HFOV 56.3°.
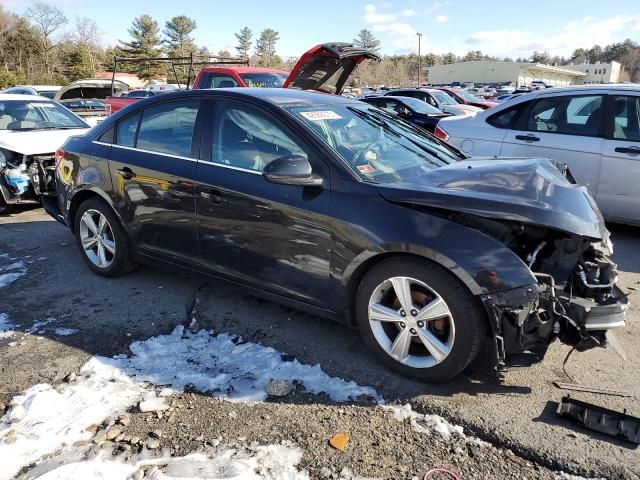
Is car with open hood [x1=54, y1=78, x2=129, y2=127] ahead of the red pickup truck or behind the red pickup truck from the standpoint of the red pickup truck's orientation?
behind

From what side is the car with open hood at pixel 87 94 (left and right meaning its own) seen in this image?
front

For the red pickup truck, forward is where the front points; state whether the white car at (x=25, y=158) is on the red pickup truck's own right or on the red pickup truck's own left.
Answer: on the red pickup truck's own right

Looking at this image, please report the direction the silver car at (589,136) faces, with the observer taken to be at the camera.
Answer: facing to the right of the viewer

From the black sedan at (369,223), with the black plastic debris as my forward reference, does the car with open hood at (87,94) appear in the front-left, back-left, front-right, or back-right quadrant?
back-left

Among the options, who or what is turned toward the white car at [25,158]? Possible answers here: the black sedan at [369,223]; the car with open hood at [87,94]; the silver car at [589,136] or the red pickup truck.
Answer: the car with open hood

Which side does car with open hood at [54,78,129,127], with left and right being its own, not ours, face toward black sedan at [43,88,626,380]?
front

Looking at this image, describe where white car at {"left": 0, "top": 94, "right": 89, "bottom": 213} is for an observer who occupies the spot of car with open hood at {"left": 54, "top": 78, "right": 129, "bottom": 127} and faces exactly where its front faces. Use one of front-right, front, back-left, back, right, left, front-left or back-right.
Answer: front

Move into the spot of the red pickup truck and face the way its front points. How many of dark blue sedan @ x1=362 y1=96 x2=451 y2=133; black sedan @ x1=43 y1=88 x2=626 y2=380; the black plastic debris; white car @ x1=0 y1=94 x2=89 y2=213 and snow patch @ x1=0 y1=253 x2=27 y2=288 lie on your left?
1

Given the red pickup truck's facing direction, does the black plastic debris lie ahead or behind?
ahead

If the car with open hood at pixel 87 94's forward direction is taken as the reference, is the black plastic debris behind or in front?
in front

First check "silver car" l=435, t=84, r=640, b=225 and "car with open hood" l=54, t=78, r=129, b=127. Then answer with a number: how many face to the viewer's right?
1

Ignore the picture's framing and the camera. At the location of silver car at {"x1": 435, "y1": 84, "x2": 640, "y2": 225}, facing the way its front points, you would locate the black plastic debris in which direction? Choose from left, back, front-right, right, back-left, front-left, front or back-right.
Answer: right

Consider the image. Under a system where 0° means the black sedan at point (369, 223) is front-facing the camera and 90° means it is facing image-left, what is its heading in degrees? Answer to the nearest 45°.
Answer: approximately 315°
